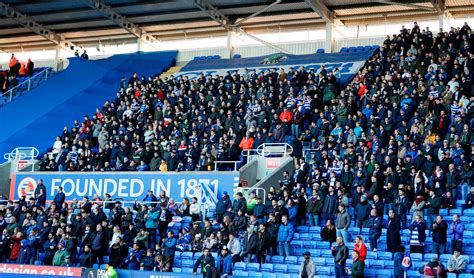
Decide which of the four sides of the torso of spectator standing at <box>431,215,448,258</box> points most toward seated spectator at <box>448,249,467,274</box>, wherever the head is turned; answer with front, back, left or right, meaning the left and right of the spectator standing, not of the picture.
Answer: left

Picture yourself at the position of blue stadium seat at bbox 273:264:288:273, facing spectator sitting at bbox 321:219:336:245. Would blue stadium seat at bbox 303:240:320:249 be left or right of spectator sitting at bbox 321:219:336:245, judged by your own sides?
left

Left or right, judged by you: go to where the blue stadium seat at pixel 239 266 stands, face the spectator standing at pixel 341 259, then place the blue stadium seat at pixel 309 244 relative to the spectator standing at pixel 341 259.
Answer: left

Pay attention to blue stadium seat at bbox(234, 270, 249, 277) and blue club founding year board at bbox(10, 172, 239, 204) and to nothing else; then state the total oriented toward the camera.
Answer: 2

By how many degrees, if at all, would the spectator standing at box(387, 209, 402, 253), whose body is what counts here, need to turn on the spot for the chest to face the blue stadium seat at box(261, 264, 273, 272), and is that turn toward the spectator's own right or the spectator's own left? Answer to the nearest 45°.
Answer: approximately 45° to the spectator's own right

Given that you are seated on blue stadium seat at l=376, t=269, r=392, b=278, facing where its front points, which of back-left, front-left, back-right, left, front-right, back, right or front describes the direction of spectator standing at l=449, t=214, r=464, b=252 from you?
back-left

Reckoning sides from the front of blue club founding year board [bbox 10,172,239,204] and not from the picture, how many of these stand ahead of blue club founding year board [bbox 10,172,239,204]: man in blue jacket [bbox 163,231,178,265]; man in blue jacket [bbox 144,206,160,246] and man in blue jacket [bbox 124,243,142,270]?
3
